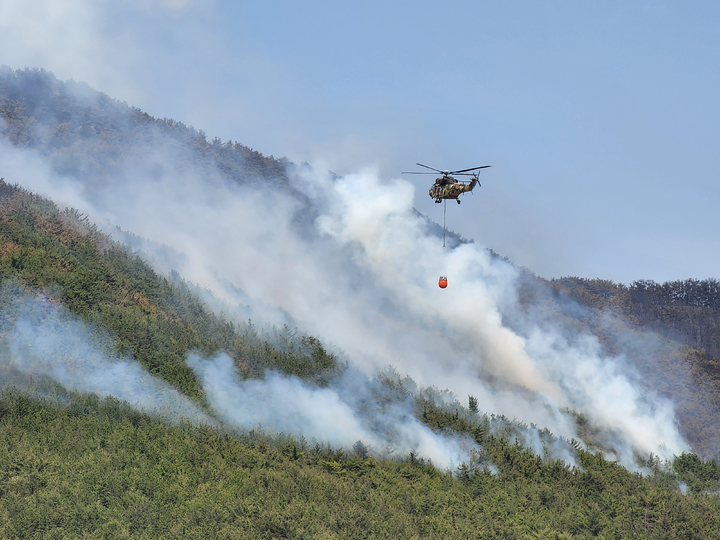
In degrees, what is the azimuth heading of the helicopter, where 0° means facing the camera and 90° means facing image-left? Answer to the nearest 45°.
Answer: approximately 45°
